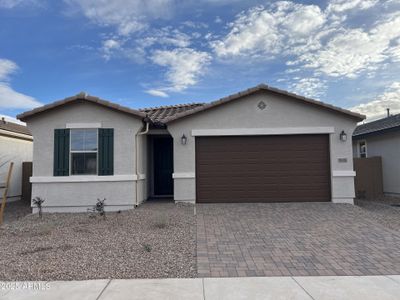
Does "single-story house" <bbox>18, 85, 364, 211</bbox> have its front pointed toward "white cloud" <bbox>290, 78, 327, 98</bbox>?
no

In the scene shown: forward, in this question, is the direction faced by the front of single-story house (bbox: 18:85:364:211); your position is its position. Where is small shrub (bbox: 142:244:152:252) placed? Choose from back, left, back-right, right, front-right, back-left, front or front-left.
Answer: front-right

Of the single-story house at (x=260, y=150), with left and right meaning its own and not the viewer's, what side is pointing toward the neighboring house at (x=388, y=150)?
left

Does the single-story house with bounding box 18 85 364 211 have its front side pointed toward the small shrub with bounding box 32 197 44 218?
no

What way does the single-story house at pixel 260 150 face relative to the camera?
toward the camera

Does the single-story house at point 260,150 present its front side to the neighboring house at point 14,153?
no

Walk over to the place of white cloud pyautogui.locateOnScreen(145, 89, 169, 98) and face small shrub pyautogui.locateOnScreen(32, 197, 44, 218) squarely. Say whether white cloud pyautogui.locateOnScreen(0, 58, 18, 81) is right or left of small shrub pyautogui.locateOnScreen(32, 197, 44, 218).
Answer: right

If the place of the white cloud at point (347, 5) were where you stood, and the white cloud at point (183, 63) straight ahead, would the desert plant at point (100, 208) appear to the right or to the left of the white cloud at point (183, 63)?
left
